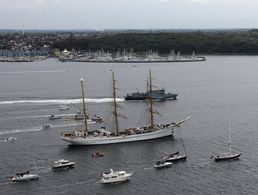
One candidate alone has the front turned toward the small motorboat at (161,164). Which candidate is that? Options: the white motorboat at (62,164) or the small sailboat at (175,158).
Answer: the white motorboat

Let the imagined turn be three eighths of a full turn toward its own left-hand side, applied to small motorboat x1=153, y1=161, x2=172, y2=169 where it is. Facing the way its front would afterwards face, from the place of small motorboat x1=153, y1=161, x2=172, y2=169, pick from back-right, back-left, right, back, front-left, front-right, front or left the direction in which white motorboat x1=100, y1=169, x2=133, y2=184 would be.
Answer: left

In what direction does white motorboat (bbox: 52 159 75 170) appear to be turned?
to the viewer's right

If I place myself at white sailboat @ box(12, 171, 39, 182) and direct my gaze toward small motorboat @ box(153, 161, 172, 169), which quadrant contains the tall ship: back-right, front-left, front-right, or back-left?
front-left

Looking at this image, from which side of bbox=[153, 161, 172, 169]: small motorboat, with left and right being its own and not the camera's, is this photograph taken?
right

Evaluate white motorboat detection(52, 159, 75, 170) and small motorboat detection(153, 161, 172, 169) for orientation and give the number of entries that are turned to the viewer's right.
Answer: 2

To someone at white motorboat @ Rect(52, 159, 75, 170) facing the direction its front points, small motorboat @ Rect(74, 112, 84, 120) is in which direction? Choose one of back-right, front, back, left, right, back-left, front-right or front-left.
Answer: left

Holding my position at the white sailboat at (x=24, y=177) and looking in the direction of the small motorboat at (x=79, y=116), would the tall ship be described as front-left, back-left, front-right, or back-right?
front-right

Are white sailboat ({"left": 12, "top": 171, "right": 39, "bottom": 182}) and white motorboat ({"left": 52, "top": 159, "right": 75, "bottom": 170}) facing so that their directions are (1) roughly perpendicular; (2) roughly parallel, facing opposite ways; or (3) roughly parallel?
roughly parallel

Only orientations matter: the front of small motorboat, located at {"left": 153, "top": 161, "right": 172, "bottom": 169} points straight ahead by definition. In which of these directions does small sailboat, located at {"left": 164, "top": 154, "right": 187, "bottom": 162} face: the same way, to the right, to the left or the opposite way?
the same way

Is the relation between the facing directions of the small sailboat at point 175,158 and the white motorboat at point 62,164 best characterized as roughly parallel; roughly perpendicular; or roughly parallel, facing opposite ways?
roughly parallel

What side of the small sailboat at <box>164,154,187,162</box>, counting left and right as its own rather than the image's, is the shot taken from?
right

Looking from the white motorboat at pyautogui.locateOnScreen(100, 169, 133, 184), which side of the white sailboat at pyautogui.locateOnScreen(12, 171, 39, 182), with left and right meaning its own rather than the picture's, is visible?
front

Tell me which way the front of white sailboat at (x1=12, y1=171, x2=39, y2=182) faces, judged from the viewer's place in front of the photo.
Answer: facing to the right of the viewer

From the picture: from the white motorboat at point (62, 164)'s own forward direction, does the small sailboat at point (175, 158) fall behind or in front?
in front
